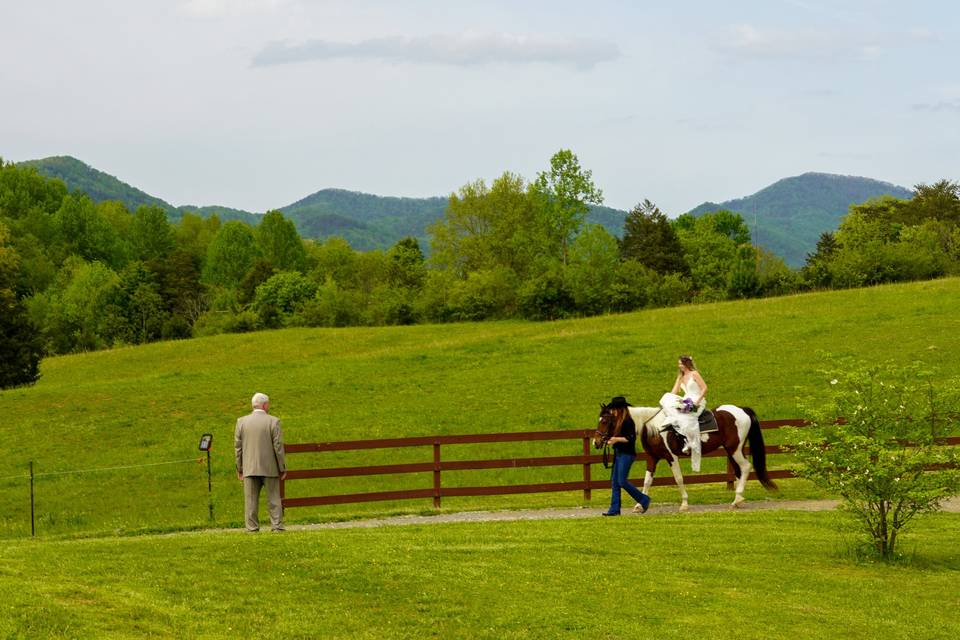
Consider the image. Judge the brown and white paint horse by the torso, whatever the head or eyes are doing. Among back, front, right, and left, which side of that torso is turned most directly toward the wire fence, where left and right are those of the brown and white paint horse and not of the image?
front

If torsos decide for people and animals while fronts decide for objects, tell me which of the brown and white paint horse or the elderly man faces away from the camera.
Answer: the elderly man

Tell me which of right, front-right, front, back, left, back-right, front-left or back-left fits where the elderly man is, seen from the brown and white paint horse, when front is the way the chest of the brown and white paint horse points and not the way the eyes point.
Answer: front-left

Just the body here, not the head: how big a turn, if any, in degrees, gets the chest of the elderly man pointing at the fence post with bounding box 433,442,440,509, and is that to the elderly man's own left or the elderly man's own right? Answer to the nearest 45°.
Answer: approximately 45° to the elderly man's own right

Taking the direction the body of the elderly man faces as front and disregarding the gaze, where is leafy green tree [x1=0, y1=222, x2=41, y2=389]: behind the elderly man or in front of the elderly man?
in front

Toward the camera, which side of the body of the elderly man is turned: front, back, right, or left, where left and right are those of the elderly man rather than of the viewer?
back

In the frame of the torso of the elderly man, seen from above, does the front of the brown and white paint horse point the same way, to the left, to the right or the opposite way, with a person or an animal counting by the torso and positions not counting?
to the left

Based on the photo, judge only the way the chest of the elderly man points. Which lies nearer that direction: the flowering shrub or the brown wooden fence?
the brown wooden fence

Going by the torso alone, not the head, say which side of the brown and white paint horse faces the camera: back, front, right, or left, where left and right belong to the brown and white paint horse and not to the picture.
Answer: left

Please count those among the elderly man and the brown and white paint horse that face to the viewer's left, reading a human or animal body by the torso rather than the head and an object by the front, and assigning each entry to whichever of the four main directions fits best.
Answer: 1

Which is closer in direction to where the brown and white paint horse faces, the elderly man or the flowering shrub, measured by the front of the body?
the elderly man
